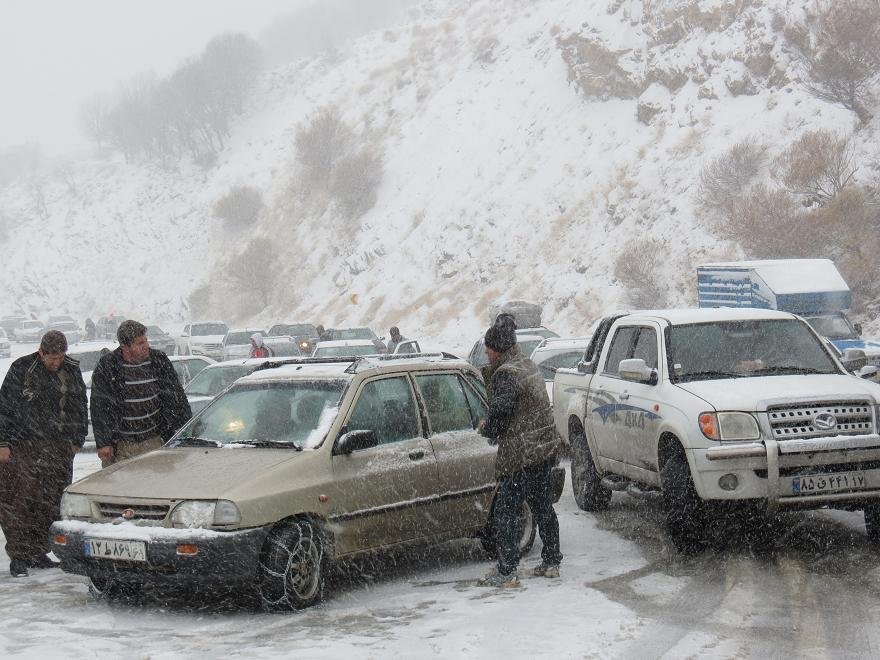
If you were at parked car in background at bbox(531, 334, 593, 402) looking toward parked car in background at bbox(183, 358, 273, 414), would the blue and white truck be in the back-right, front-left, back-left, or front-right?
back-right

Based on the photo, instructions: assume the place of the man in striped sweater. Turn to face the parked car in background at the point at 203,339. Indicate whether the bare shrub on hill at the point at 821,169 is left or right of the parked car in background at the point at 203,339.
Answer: right

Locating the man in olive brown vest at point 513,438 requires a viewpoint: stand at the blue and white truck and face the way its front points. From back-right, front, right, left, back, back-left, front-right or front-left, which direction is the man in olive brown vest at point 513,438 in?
front-right

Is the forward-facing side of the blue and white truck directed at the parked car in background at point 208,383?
no

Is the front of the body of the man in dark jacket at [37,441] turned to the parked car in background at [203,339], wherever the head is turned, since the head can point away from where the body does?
no

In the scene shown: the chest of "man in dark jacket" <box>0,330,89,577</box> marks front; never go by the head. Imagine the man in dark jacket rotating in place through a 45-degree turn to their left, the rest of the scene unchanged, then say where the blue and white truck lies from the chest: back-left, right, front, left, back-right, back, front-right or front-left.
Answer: front-left

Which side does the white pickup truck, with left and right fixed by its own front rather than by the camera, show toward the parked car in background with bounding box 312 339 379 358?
back

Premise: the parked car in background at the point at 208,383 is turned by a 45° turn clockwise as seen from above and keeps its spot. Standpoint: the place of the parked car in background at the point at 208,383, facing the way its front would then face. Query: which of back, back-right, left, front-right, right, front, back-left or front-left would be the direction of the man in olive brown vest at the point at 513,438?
left

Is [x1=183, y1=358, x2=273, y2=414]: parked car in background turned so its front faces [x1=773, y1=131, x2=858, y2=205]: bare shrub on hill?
no

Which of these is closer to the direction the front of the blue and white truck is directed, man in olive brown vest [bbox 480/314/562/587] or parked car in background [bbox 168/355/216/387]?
the man in olive brown vest

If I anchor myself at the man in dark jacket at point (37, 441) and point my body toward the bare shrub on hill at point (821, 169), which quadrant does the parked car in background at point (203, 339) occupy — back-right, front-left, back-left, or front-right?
front-left

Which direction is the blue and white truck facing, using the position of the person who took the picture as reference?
facing the viewer and to the right of the viewer

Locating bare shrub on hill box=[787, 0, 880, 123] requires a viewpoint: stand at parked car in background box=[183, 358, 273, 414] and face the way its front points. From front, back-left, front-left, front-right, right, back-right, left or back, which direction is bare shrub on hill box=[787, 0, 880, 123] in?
back

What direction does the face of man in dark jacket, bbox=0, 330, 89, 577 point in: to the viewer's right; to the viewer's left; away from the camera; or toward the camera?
toward the camera

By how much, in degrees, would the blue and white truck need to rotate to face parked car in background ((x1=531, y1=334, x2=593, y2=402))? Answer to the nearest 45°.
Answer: approximately 45° to its right
